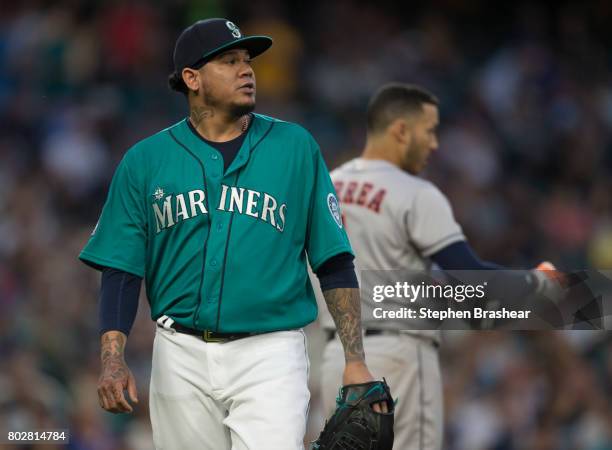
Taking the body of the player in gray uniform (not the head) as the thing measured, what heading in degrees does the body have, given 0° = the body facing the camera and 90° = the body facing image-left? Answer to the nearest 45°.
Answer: approximately 225°

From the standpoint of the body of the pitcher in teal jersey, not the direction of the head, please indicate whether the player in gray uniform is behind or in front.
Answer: behind

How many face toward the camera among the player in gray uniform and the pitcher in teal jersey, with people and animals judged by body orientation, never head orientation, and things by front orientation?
1

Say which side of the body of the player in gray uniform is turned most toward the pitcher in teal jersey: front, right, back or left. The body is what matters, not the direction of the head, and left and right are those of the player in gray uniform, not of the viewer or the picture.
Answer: back

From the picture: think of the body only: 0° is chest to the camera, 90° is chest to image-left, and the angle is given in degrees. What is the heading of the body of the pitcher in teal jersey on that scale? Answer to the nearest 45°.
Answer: approximately 0°
